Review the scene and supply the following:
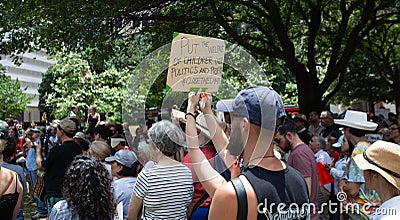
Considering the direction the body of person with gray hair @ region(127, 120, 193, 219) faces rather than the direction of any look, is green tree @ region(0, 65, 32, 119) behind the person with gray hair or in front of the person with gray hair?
in front

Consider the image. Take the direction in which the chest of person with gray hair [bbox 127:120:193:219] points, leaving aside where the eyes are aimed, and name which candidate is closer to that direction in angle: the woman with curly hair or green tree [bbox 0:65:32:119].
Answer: the green tree

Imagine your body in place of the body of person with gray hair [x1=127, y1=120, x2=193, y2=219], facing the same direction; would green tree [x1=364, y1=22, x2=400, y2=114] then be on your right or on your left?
on your right

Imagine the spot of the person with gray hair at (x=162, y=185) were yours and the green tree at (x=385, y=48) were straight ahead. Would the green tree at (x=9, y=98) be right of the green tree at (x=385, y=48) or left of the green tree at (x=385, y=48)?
left

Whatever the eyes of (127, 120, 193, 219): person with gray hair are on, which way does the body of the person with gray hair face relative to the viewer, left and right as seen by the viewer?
facing away from the viewer and to the left of the viewer

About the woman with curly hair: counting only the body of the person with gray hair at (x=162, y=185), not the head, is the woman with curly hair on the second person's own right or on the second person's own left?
on the second person's own left

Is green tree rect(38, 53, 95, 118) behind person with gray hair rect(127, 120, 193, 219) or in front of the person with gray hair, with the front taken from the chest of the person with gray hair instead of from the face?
in front

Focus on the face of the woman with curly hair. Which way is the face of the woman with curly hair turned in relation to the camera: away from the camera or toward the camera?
away from the camera
